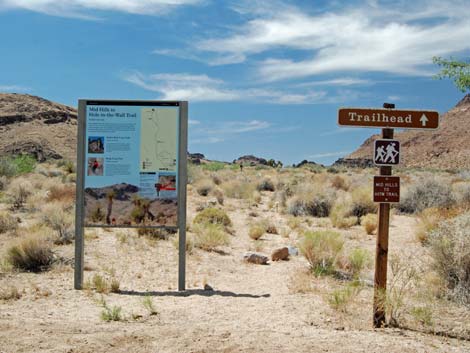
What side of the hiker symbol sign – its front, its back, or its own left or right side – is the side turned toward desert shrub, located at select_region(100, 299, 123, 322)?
right

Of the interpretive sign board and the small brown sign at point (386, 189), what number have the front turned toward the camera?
2

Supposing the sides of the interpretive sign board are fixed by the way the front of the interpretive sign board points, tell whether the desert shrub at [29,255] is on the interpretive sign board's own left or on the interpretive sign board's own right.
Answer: on the interpretive sign board's own right

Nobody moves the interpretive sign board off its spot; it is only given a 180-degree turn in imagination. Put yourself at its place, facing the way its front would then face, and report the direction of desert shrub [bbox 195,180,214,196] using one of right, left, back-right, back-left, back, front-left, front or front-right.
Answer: front

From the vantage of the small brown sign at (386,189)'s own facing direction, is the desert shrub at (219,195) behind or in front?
behind

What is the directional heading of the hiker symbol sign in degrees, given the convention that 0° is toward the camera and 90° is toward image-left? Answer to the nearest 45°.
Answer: approximately 0°

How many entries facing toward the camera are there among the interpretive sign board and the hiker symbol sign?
2

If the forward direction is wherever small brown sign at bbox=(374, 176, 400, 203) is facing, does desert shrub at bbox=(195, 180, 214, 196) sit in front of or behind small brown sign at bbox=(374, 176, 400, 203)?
behind

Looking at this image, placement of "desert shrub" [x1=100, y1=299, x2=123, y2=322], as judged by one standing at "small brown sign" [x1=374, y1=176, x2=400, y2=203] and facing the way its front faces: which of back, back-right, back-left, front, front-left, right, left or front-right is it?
right

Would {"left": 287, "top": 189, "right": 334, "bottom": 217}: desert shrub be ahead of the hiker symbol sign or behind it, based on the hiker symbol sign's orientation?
behind

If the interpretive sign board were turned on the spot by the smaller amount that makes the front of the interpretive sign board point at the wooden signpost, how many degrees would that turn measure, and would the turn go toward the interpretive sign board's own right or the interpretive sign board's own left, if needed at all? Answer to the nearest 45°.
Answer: approximately 45° to the interpretive sign board's own left
